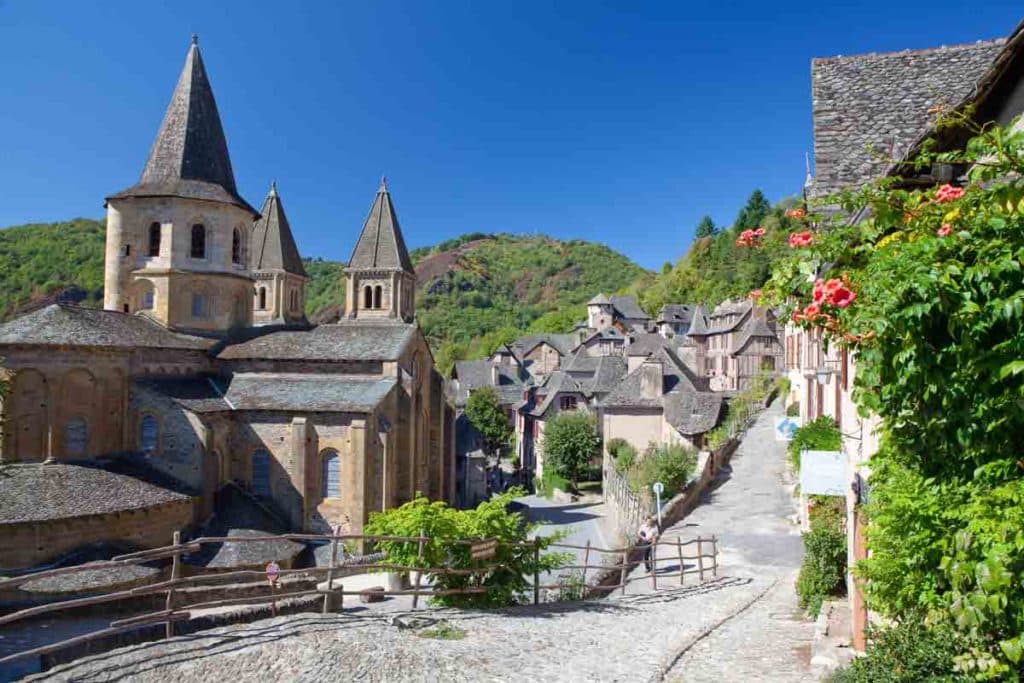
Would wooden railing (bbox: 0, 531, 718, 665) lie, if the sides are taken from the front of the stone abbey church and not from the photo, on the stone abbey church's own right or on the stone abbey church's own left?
on the stone abbey church's own right

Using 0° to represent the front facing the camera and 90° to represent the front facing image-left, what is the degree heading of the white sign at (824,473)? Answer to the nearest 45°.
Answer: approximately 0°

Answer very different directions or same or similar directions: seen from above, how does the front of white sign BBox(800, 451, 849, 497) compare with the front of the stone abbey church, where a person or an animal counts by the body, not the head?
very different directions

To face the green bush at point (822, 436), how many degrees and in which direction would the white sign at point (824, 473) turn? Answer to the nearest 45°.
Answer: approximately 180°

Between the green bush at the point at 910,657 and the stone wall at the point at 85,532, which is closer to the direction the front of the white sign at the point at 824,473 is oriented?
the green bush

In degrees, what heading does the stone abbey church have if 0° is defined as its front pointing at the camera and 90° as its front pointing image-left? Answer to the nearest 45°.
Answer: approximately 225°

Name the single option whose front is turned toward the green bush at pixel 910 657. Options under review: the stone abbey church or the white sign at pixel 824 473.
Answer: the white sign

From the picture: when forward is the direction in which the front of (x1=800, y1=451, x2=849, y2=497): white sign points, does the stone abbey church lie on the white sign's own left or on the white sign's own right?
on the white sign's own right

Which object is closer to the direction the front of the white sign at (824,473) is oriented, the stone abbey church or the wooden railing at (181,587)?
the wooden railing

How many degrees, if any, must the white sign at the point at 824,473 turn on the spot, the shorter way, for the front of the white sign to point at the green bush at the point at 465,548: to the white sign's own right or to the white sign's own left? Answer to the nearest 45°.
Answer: approximately 90° to the white sign's own right

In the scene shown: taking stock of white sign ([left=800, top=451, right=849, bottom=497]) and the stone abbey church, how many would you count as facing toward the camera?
1
